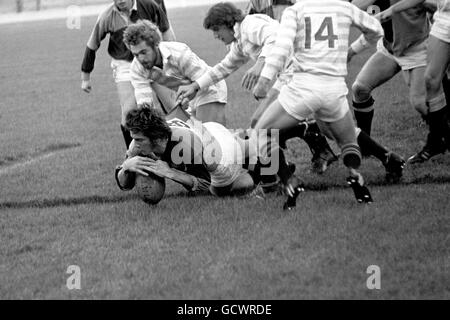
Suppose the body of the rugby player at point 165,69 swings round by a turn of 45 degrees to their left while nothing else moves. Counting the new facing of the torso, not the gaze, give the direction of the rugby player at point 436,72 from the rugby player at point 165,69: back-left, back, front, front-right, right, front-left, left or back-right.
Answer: left

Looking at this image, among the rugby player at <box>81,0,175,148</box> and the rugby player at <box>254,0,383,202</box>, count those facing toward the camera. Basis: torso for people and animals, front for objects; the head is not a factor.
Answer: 1

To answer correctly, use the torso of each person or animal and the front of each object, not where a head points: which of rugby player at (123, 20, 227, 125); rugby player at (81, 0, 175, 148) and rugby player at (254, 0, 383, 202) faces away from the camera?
rugby player at (254, 0, 383, 202)

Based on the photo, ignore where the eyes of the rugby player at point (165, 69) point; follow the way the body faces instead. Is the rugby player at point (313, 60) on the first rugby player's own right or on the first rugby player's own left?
on the first rugby player's own left

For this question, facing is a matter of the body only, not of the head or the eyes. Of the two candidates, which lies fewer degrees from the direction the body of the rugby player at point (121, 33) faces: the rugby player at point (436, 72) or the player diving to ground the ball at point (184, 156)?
the player diving to ground the ball

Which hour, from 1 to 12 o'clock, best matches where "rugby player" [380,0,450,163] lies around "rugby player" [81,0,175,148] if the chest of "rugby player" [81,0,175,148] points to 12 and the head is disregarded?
"rugby player" [380,0,450,163] is roughly at 10 o'clock from "rugby player" [81,0,175,148].

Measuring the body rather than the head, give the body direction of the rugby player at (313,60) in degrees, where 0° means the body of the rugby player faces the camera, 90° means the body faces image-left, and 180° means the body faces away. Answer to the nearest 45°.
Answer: approximately 180°

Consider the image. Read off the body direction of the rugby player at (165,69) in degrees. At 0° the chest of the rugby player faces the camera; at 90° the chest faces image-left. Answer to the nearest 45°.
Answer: approximately 45°

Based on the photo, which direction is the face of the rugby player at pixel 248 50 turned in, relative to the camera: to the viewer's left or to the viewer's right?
to the viewer's left

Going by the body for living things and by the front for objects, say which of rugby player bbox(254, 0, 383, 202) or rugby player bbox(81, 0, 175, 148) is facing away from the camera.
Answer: rugby player bbox(254, 0, 383, 202)
